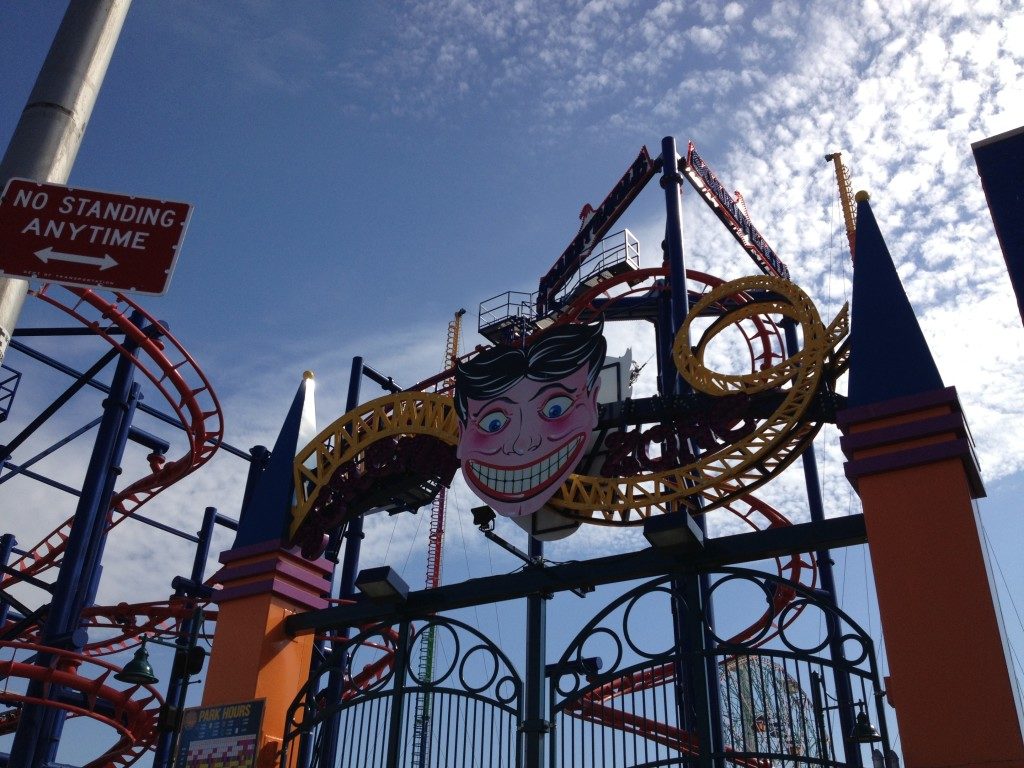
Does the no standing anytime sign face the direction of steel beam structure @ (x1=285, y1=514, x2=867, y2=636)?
no

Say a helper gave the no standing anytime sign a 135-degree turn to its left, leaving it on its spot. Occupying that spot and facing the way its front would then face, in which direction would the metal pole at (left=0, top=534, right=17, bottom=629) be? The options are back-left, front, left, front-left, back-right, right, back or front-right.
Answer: front-left

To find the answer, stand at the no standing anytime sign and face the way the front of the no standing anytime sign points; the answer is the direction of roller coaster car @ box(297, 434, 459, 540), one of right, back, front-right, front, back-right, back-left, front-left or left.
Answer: back-left

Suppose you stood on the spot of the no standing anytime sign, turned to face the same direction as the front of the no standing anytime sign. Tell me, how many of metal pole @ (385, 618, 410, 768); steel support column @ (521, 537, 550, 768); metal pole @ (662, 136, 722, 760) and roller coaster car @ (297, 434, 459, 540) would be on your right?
0

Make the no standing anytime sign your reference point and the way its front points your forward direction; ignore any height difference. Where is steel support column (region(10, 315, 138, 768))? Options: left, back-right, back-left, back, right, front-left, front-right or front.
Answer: back

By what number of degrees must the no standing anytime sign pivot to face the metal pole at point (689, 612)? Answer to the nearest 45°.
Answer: approximately 135° to its left

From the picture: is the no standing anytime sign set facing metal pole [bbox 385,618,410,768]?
no

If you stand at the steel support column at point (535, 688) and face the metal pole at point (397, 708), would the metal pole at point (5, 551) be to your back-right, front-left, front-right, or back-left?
front-right

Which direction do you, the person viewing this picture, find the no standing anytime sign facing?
facing the viewer

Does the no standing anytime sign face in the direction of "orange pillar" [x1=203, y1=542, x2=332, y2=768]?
no

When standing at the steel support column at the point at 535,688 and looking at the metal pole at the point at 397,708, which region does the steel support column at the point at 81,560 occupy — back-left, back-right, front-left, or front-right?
front-right
